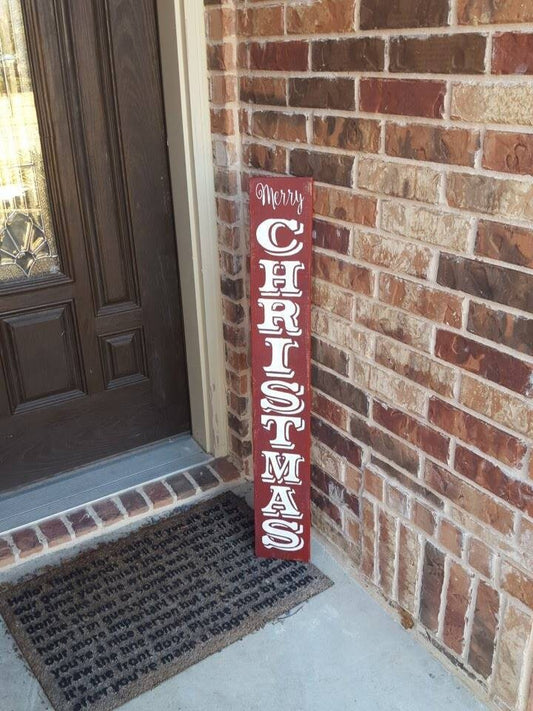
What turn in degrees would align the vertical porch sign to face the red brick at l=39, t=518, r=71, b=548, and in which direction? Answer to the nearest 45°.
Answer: approximately 90° to its right

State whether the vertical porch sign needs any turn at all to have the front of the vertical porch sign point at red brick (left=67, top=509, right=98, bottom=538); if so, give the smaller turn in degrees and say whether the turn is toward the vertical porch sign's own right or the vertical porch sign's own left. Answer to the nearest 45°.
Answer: approximately 90° to the vertical porch sign's own right

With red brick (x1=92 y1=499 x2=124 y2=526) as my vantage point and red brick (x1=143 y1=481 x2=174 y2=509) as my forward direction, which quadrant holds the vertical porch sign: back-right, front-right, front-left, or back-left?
front-right

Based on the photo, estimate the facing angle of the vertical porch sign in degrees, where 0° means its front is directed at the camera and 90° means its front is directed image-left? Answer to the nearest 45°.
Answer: approximately 0°

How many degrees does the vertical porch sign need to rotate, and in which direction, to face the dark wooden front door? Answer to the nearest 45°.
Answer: approximately 135° to its right

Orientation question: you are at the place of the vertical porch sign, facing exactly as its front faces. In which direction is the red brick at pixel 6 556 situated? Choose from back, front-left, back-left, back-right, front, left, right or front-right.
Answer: right
